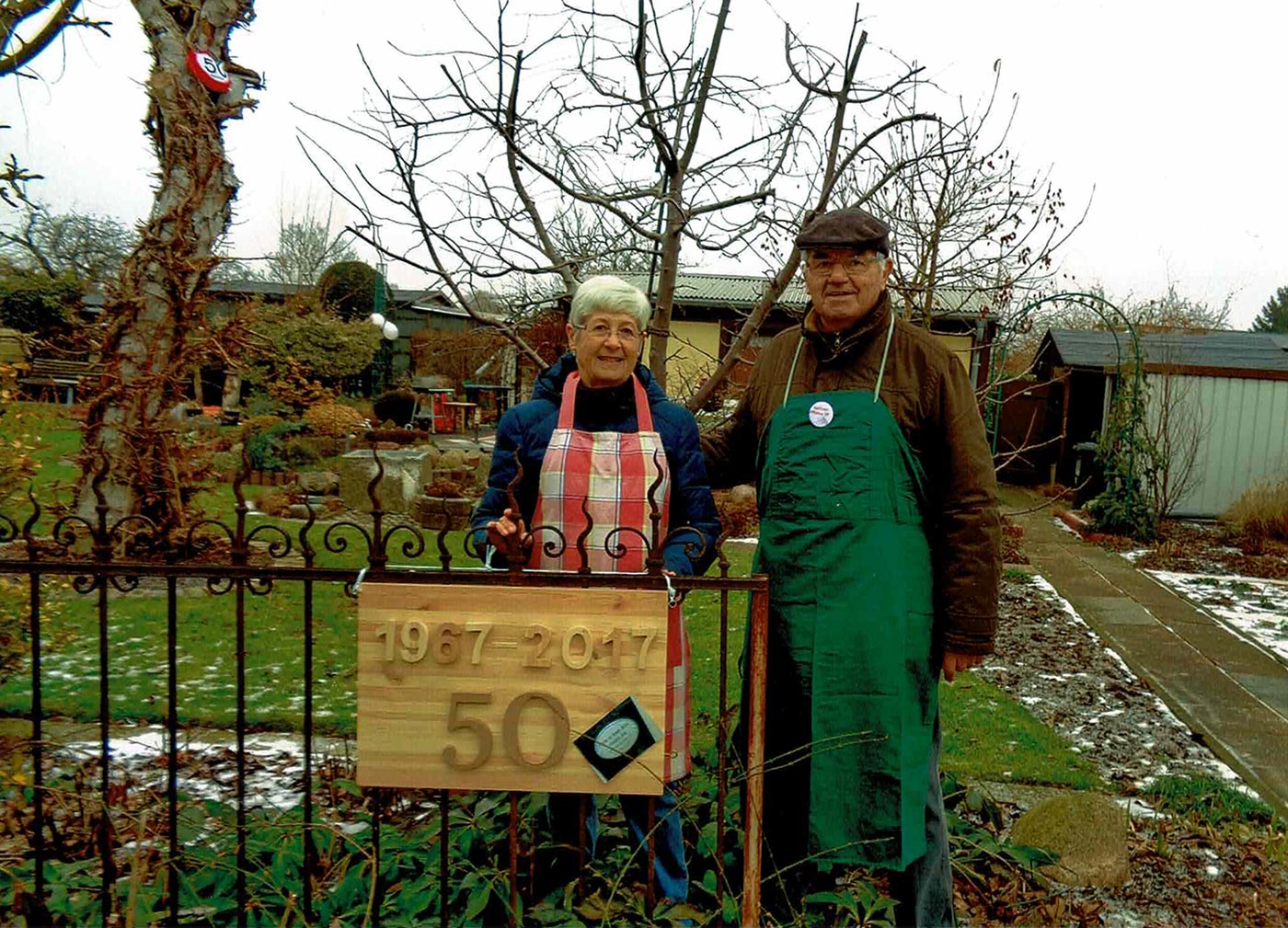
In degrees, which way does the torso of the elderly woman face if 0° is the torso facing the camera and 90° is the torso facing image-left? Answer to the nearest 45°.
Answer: approximately 0°

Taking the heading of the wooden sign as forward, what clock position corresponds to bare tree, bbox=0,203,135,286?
The bare tree is roughly at 5 o'clock from the wooden sign.

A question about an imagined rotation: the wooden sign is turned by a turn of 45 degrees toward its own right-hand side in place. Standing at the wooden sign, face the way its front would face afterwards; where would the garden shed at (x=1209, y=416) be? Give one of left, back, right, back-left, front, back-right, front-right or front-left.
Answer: back

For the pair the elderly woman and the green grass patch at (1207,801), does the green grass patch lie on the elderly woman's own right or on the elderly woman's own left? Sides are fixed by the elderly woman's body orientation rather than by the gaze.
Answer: on the elderly woman's own left

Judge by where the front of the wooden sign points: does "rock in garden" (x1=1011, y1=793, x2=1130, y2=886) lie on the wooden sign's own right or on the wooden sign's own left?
on the wooden sign's own left

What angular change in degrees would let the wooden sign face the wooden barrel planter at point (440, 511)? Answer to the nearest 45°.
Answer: approximately 180°

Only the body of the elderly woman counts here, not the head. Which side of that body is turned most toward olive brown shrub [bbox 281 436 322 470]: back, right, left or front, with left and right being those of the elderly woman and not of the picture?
back

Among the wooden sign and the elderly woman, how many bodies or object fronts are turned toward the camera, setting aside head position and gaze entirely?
2

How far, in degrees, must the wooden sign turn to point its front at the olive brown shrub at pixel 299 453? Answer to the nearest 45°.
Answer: approximately 180°
